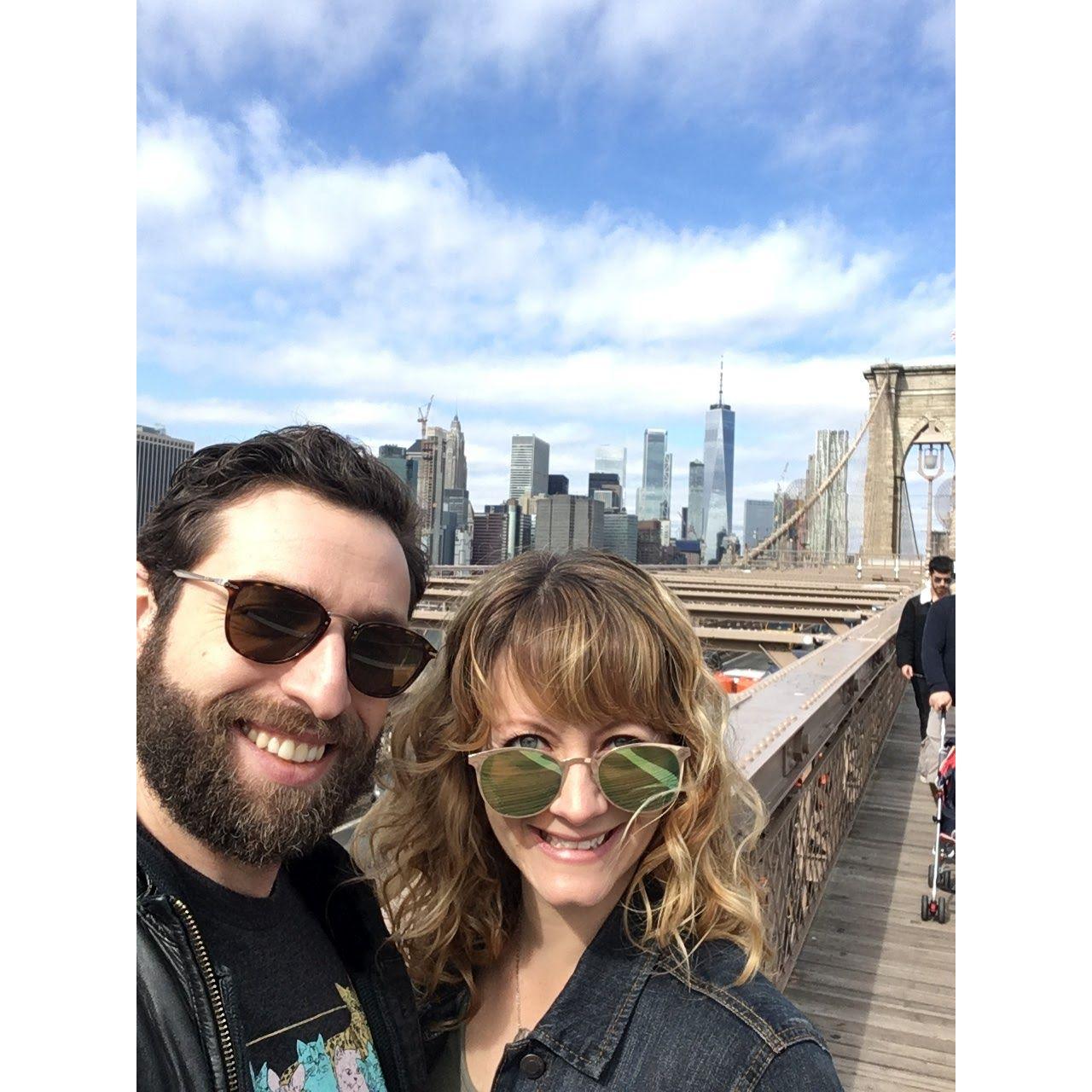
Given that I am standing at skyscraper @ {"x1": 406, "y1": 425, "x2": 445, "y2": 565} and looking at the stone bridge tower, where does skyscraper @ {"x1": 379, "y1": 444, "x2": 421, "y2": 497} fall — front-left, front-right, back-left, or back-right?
back-right

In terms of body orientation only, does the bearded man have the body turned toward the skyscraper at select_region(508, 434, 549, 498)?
no

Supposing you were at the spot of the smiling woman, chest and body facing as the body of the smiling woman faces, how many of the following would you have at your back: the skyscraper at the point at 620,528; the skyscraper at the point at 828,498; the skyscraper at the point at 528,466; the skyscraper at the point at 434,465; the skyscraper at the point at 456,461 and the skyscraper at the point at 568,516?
6

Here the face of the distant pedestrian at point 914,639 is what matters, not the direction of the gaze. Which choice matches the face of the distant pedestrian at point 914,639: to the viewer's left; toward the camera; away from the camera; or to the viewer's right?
toward the camera

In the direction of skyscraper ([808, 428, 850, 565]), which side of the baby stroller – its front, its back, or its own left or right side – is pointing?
back

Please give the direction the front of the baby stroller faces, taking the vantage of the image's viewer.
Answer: facing the viewer

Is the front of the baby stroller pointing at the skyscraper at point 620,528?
no

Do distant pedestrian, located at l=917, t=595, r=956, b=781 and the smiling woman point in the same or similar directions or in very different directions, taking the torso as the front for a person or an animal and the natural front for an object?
same or similar directions

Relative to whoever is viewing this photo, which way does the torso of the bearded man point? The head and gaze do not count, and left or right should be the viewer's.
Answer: facing the viewer and to the right of the viewer

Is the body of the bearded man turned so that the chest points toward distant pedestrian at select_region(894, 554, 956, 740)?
no

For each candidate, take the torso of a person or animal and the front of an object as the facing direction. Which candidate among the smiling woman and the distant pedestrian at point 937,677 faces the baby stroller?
the distant pedestrian

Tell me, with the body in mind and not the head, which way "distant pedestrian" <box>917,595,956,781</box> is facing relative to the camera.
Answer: toward the camera

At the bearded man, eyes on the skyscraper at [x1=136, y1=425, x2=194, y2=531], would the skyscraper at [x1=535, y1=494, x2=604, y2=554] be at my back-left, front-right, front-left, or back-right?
front-right

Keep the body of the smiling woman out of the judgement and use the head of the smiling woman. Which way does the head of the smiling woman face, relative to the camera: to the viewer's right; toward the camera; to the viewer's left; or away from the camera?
toward the camera
